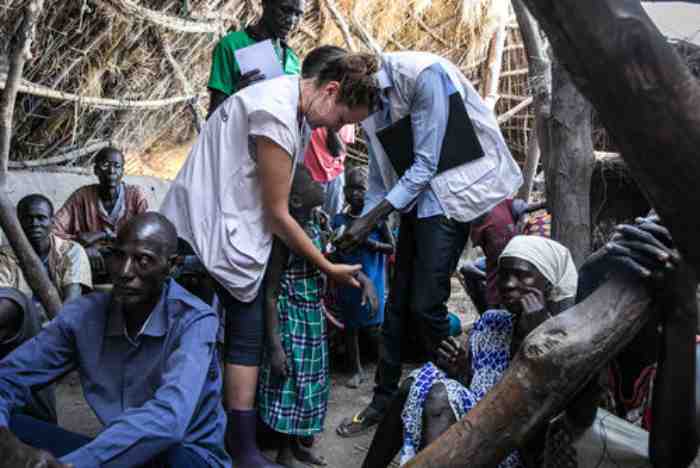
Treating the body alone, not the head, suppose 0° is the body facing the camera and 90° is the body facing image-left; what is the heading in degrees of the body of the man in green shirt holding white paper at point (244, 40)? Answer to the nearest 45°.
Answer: approximately 315°

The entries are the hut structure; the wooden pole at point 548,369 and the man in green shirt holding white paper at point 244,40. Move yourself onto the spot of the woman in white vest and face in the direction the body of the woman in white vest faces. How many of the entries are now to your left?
2

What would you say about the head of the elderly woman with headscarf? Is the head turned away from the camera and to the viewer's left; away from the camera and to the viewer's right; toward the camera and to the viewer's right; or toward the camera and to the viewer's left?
toward the camera and to the viewer's left

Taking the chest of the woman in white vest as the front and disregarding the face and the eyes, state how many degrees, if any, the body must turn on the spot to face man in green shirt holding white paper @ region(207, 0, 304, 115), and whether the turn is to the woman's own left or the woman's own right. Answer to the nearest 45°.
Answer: approximately 90° to the woman's own left

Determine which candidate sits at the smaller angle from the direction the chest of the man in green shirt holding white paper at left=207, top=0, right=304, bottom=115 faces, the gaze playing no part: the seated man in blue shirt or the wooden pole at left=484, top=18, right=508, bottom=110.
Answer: the seated man in blue shirt

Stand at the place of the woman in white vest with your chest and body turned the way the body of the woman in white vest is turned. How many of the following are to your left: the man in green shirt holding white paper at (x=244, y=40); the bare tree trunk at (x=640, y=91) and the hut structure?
2

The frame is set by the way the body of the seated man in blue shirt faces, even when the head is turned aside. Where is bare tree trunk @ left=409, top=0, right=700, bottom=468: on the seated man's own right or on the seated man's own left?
on the seated man's own left

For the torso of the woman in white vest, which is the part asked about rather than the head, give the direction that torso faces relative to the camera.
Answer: to the viewer's right

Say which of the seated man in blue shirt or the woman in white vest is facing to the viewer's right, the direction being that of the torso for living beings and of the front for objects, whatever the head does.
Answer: the woman in white vest
